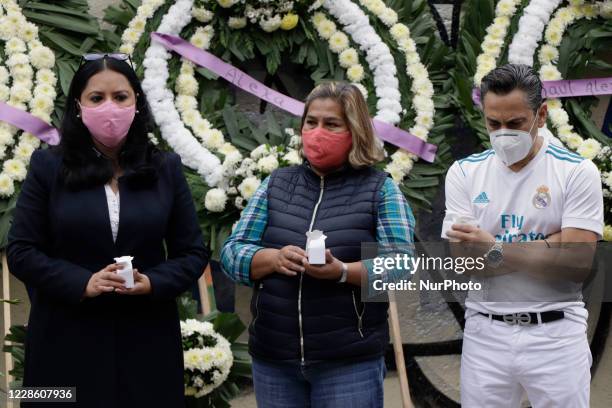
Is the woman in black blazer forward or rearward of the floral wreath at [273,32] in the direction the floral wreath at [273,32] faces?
forward

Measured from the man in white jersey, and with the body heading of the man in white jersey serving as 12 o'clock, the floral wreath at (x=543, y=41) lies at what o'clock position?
The floral wreath is roughly at 6 o'clock from the man in white jersey.

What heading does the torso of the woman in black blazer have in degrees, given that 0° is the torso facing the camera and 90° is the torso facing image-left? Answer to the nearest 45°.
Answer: approximately 0°

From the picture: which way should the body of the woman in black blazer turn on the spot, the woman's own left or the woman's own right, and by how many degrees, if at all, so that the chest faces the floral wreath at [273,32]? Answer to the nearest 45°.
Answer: approximately 135° to the woman's own left

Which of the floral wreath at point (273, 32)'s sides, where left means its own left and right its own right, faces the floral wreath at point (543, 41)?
left

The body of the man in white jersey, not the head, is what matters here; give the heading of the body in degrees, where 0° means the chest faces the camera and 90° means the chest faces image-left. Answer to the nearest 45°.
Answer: approximately 0°

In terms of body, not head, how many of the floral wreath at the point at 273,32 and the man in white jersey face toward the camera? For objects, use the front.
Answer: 2

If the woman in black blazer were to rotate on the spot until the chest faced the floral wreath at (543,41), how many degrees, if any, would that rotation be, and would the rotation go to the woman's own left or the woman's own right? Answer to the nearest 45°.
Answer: approximately 135° to the woman's own left

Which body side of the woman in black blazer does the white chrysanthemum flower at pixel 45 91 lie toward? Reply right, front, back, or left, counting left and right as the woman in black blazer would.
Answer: back
